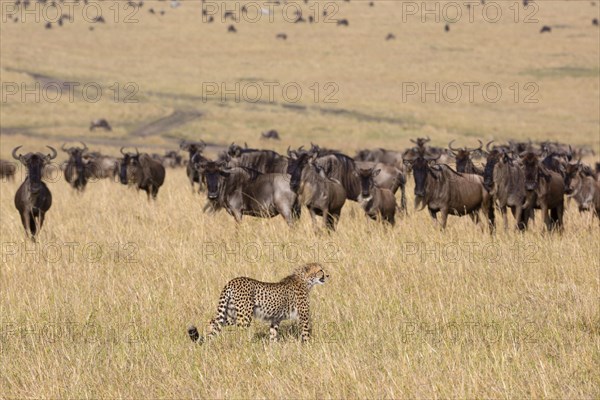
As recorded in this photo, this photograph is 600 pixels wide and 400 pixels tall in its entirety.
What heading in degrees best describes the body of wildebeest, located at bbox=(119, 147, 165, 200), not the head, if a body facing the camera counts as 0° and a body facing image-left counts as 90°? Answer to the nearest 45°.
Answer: approximately 45°

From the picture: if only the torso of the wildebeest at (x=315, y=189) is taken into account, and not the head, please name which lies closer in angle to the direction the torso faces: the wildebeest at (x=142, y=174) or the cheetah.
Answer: the cheetah

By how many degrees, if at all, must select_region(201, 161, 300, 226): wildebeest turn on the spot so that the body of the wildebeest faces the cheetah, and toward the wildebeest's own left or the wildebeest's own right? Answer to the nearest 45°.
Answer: approximately 90° to the wildebeest's own left

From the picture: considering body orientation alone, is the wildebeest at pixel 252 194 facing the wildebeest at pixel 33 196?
yes

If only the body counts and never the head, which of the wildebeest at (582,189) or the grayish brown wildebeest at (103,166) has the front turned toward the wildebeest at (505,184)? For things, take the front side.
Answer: the wildebeest at (582,189)

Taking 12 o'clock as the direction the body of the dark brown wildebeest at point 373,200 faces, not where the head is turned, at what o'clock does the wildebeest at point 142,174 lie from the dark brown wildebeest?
The wildebeest is roughly at 3 o'clock from the dark brown wildebeest.

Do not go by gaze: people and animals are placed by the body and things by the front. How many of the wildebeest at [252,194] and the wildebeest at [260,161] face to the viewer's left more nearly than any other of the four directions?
2

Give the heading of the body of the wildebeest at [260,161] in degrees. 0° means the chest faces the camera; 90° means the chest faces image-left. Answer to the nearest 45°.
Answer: approximately 90°

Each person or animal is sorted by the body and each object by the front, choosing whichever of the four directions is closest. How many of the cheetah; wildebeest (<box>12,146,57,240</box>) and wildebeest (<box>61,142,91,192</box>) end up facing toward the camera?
2

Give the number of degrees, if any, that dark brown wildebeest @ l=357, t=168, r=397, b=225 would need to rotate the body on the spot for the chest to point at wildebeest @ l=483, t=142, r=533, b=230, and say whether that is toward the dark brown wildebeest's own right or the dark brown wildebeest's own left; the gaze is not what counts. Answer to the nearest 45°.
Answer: approximately 135° to the dark brown wildebeest's own left

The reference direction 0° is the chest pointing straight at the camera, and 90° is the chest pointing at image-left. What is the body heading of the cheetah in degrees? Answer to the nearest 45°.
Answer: approximately 270°
